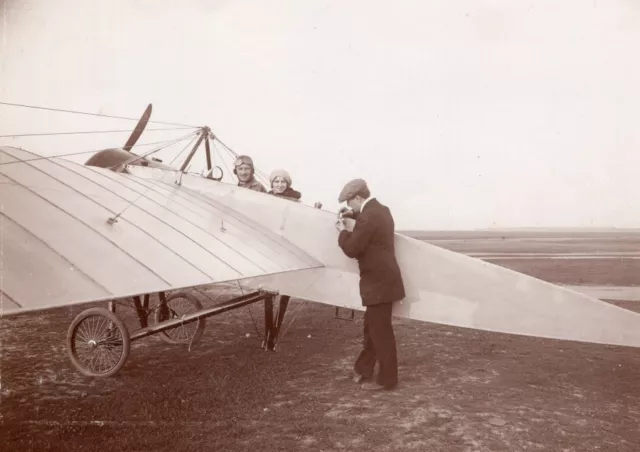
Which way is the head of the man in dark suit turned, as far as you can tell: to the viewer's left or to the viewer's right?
to the viewer's left

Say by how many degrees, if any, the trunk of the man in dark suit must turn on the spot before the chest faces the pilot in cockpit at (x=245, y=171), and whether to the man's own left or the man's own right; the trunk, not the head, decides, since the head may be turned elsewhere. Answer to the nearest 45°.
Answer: approximately 45° to the man's own right

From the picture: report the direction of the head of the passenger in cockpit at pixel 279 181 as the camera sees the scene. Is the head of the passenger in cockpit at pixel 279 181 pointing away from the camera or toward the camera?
toward the camera

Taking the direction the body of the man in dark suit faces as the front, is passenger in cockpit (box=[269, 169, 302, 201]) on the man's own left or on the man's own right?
on the man's own right

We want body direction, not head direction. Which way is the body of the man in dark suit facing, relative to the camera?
to the viewer's left
